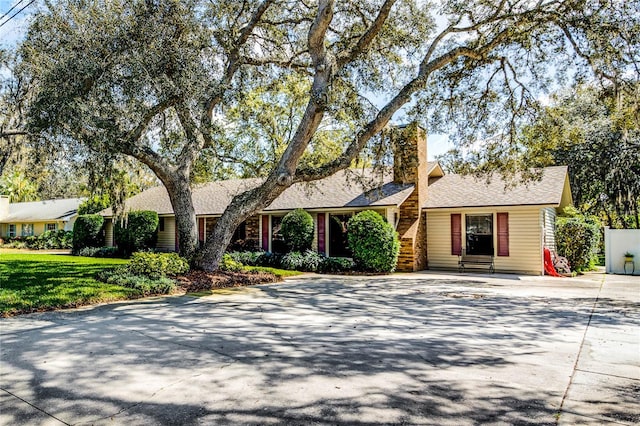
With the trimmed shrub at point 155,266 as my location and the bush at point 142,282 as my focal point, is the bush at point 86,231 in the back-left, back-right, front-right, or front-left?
back-right

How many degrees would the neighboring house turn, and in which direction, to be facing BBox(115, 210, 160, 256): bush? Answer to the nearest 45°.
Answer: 0° — it already faces it

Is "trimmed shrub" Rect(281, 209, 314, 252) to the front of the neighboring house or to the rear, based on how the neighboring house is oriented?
to the front

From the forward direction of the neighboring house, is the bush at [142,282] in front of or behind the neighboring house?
in front

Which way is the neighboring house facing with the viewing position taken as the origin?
facing the viewer

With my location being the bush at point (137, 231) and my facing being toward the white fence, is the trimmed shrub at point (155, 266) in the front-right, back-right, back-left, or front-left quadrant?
front-right

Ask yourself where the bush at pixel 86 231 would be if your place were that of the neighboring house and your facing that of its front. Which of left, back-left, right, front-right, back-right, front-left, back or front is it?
front

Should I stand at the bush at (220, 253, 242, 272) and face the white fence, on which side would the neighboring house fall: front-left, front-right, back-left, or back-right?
back-left

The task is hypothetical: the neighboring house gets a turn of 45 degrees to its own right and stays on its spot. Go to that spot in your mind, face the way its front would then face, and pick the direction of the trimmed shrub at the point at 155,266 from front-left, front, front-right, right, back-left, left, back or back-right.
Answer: front-left

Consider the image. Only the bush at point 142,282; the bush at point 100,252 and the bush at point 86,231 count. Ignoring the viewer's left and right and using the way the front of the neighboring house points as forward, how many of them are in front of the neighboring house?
3

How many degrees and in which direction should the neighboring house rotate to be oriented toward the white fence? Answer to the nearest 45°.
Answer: approximately 45° to its left
